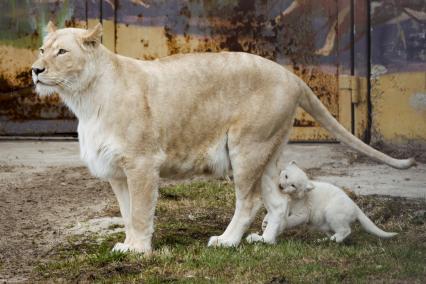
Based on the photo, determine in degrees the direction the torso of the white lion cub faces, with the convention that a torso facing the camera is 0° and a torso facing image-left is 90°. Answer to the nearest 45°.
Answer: approximately 90°
